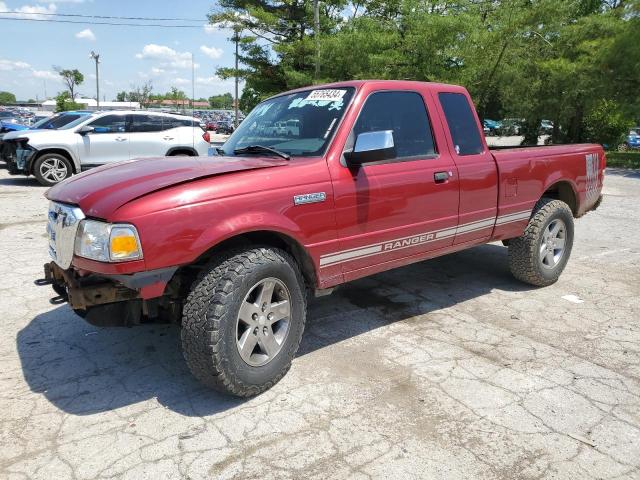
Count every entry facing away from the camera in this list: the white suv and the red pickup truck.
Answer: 0

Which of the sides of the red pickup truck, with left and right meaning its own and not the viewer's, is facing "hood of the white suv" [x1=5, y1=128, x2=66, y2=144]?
right

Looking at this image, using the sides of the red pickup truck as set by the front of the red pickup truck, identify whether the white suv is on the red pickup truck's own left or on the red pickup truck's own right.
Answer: on the red pickup truck's own right

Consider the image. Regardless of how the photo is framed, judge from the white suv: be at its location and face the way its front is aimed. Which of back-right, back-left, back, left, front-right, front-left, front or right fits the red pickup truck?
left

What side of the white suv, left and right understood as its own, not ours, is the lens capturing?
left
